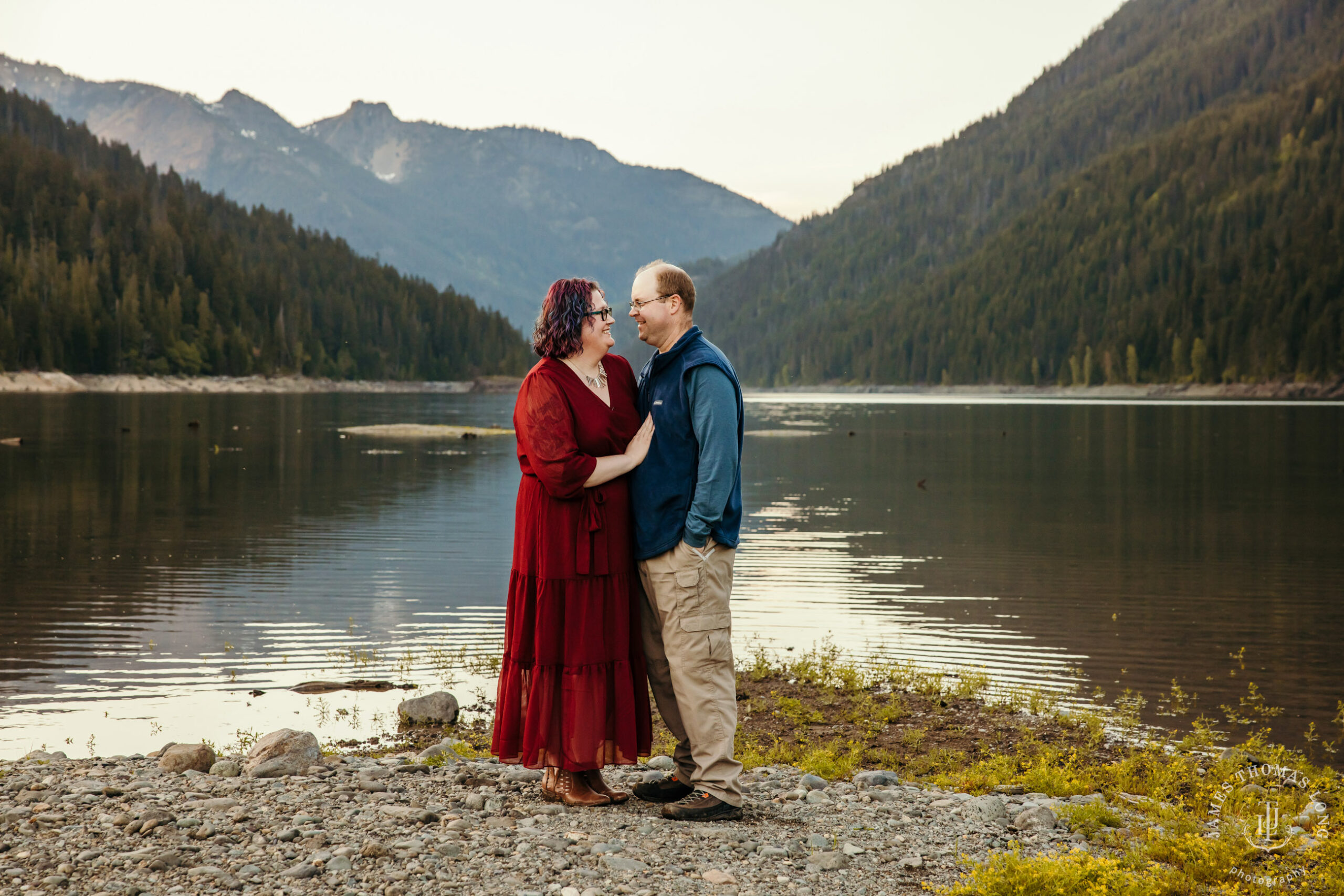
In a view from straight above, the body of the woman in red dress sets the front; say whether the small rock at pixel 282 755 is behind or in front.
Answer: behind

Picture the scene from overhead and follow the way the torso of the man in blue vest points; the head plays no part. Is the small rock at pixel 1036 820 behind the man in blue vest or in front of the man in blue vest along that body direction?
behind

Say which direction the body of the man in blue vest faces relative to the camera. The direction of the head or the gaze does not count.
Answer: to the viewer's left

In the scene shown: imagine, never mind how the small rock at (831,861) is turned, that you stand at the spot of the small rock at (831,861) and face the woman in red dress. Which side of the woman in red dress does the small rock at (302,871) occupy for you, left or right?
left

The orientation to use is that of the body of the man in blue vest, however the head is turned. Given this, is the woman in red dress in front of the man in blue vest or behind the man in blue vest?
in front

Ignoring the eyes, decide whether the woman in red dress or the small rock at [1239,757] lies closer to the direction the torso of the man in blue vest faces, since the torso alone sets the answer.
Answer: the woman in red dress

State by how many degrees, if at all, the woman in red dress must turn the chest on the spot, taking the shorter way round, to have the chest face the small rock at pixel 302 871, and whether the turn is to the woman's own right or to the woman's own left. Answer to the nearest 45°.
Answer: approximately 90° to the woman's own right

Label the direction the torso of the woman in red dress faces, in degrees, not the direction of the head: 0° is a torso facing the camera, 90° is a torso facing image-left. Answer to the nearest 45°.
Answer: approximately 315°

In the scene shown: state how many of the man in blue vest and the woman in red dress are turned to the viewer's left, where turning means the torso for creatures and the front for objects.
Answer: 1

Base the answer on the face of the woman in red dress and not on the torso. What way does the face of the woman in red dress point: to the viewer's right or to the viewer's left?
to the viewer's right

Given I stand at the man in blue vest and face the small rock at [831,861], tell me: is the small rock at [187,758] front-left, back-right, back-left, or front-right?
back-right

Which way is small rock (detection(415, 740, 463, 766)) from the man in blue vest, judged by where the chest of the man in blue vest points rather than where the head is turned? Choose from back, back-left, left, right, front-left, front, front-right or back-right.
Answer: front-right

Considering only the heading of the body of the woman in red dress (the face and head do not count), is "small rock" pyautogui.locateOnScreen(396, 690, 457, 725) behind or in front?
behind

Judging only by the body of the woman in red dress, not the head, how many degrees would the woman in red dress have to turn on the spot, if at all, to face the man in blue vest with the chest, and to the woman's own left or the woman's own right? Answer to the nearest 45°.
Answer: approximately 45° to the woman's own left

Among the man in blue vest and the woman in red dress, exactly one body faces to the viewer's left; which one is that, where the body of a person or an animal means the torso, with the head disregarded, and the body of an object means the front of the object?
the man in blue vest

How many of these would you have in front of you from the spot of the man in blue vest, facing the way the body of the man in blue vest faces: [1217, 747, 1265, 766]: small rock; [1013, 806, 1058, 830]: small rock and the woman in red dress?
1

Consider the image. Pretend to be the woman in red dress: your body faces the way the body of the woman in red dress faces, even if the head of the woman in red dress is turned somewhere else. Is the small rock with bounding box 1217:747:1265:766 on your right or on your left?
on your left
